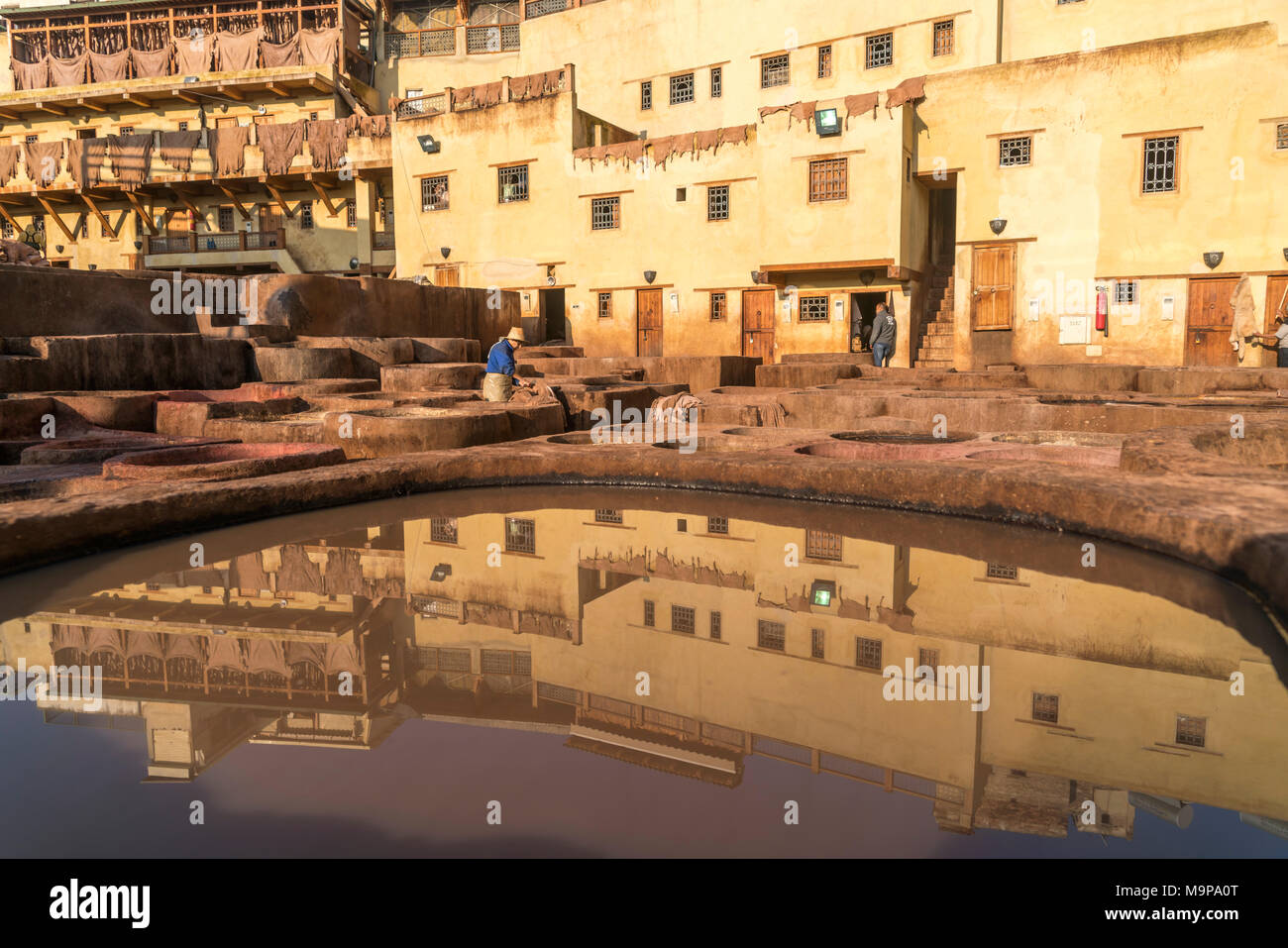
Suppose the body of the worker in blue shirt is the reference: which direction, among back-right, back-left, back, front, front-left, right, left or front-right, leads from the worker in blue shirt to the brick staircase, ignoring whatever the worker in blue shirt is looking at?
front-left

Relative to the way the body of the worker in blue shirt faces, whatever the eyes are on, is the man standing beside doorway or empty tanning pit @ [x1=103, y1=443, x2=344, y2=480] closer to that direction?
the man standing beside doorway

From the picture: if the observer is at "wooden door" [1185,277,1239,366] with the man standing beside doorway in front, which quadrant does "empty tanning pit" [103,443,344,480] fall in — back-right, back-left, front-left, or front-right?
front-left

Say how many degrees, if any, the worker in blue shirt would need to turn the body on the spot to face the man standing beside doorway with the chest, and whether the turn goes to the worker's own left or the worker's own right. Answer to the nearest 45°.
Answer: approximately 45° to the worker's own left

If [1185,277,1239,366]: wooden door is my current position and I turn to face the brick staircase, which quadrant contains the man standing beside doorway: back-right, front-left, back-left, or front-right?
front-left

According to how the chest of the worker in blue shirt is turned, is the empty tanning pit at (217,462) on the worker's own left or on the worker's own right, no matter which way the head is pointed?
on the worker's own right

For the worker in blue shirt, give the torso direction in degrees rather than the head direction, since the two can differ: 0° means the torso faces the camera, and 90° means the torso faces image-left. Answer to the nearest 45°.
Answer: approximately 270°

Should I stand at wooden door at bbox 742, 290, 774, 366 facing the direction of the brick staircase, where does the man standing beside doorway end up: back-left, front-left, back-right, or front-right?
front-right
